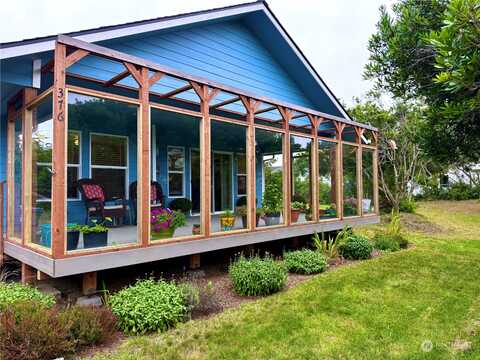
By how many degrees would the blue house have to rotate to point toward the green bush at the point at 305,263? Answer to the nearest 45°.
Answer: approximately 45° to its left

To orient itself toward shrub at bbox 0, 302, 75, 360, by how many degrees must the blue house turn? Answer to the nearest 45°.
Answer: approximately 45° to its right

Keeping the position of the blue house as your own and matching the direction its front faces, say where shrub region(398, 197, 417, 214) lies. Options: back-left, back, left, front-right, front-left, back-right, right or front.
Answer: left

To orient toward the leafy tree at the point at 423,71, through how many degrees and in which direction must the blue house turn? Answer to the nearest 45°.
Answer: approximately 45° to its left

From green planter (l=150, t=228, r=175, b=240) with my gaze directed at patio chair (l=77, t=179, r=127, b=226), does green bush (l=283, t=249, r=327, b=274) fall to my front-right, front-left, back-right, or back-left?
back-right
